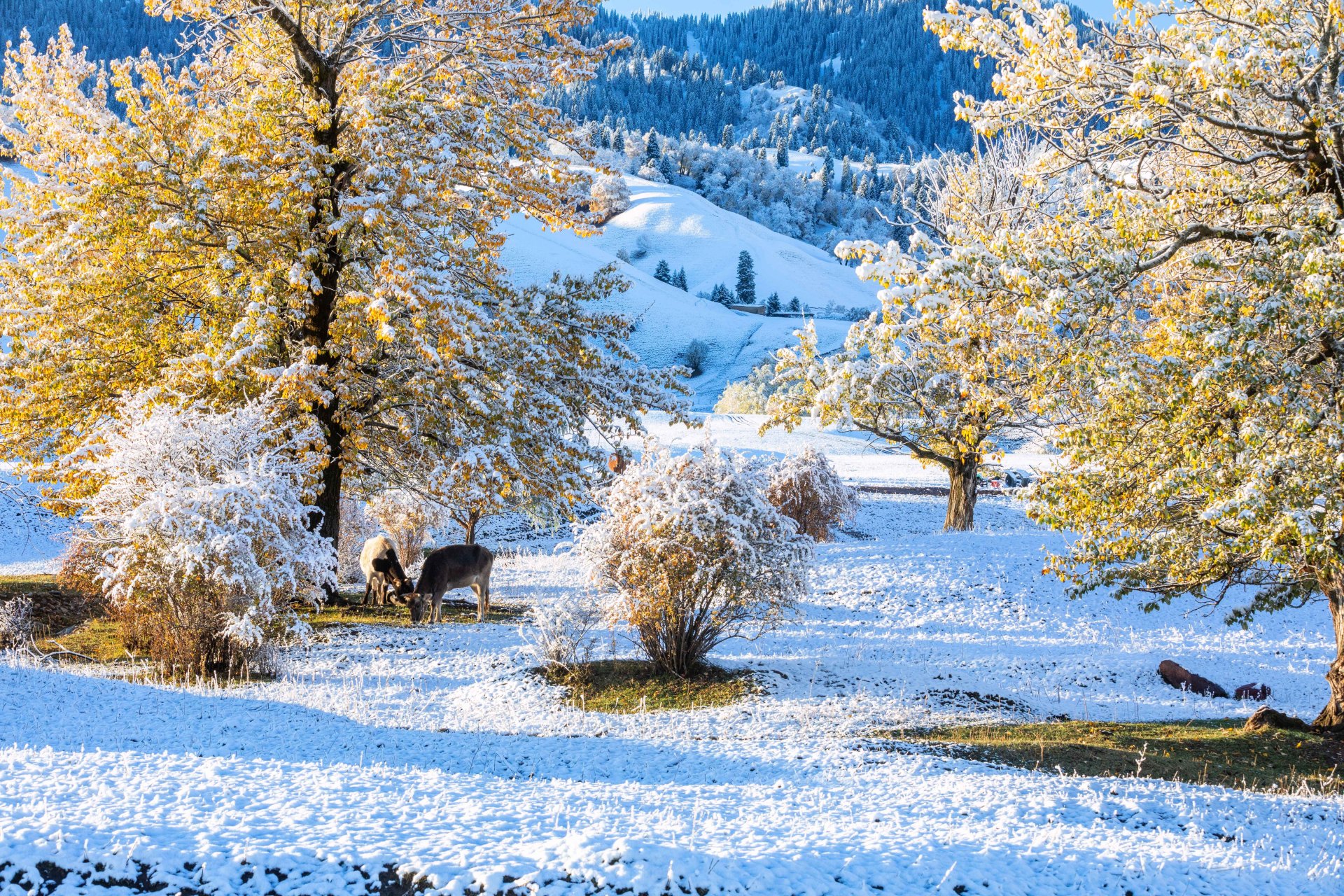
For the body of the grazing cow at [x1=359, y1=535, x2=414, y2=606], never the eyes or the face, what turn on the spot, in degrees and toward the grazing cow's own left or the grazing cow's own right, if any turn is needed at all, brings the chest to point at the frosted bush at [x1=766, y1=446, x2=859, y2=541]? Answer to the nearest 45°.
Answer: approximately 90° to the grazing cow's own left

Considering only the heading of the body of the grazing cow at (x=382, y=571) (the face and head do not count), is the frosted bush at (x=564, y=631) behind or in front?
in front

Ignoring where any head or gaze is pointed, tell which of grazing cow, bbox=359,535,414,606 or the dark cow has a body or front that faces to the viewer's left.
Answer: the dark cow

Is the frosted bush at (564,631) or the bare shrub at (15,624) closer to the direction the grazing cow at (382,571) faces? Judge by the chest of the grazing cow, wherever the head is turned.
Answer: the frosted bush

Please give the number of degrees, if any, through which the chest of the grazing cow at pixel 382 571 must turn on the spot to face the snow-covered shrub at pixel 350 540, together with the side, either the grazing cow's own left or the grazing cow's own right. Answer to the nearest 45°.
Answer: approximately 135° to the grazing cow's own left

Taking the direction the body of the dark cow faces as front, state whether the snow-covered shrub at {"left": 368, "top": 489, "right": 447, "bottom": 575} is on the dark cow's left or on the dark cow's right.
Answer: on the dark cow's right

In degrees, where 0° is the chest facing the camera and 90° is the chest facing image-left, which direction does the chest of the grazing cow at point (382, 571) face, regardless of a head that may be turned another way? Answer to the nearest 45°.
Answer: approximately 315°

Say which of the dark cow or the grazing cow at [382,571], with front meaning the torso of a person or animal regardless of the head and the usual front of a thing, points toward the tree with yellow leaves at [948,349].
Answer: the grazing cow

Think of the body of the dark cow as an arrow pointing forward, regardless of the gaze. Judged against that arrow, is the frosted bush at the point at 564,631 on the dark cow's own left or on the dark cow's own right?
on the dark cow's own left

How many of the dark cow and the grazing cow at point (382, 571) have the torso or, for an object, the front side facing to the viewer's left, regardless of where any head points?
1

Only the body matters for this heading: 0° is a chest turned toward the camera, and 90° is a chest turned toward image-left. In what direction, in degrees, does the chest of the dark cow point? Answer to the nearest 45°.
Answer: approximately 90°
